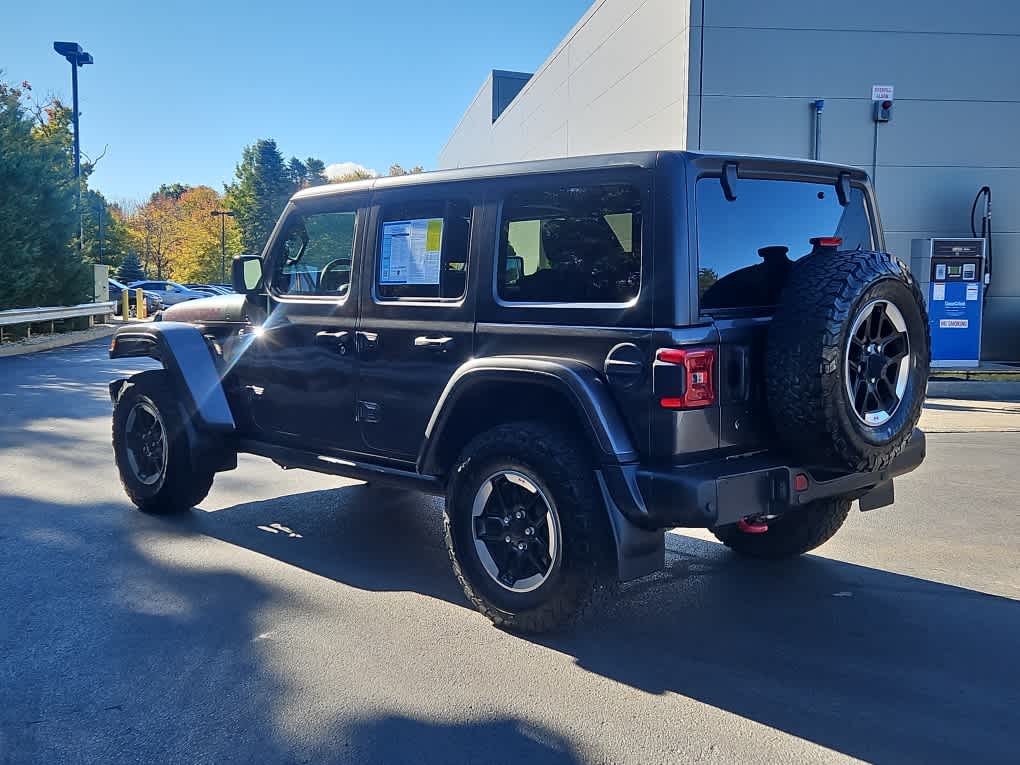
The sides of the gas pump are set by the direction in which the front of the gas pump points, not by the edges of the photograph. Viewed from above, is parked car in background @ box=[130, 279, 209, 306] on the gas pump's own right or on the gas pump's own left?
on the gas pump's own right

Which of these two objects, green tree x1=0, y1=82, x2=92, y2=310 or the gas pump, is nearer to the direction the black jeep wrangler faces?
the green tree

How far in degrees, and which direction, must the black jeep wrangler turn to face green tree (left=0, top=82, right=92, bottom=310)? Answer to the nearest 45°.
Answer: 0° — it already faces it

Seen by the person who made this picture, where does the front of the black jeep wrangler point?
facing away from the viewer and to the left of the viewer

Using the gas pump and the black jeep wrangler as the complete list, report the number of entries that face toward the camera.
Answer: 1

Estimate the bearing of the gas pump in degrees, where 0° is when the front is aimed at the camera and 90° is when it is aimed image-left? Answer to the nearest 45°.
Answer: approximately 0°

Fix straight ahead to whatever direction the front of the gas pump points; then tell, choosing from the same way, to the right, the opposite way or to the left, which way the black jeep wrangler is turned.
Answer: to the right

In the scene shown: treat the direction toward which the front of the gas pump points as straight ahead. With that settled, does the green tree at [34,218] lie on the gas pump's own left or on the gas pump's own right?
on the gas pump's own right

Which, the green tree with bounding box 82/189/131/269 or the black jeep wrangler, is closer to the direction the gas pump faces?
the black jeep wrangler

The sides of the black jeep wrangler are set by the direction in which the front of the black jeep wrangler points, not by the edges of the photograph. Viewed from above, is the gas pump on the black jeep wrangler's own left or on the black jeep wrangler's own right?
on the black jeep wrangler's own right

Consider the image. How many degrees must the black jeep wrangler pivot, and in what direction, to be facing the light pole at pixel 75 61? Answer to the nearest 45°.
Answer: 0° — it already faces it
